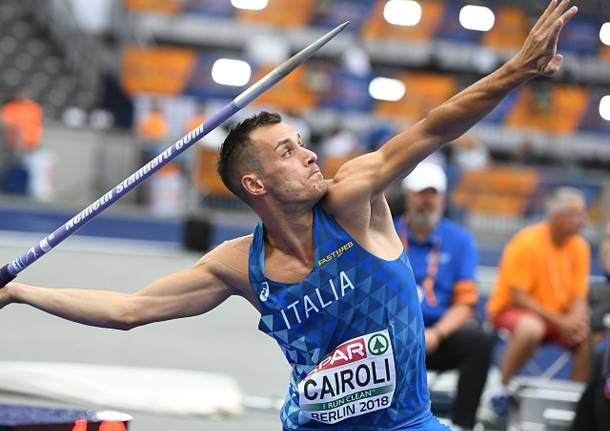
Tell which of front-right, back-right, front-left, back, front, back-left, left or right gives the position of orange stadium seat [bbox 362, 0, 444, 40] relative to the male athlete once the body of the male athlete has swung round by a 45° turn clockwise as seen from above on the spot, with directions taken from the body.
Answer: back-right

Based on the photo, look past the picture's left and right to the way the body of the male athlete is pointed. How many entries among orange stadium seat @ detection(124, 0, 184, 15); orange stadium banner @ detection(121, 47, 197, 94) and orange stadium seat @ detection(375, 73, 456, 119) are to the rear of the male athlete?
3

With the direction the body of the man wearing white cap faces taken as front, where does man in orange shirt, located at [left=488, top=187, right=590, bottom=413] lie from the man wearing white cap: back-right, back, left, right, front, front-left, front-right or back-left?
back-left

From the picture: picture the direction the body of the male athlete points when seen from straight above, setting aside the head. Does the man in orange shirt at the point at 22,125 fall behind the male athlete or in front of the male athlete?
behind

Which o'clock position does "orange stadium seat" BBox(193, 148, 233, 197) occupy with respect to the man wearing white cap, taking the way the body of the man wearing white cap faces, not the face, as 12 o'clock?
The orange stadium seat is roughly at 5 o'clock from the man wearing white cap.

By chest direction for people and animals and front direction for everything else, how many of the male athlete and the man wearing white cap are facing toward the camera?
2

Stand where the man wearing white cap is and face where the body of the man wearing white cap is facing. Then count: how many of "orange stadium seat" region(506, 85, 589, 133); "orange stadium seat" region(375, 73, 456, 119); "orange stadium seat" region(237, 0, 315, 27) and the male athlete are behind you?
3

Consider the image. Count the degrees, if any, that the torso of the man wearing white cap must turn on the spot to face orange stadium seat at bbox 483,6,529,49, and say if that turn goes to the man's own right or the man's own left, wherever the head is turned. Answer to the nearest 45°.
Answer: approximately 180°
